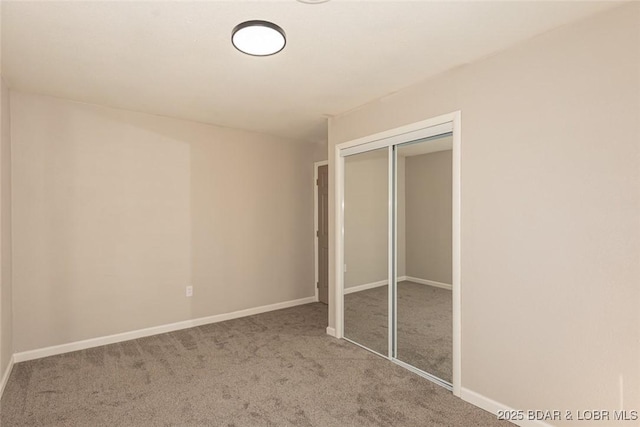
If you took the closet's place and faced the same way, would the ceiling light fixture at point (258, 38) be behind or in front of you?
in front

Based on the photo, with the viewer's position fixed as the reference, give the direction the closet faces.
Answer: facing the viewer and to the left of the viewer
